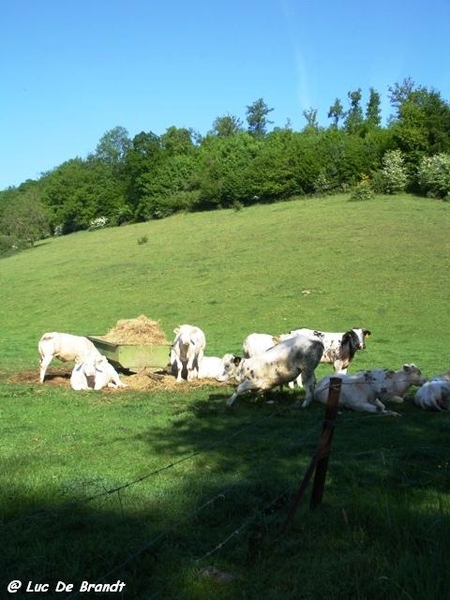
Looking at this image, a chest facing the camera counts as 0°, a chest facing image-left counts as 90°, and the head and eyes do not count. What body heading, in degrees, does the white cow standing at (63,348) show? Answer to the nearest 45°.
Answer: approximately 270°

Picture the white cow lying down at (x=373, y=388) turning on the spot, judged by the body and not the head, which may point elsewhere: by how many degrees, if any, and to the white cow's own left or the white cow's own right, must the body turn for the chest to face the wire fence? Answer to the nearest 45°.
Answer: approximately 90° to the white cow's own right

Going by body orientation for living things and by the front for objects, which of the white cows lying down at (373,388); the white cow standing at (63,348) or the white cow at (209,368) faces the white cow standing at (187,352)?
the white cow standing at (63,348)

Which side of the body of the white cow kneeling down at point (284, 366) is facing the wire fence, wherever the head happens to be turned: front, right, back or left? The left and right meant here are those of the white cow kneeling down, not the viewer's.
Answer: left

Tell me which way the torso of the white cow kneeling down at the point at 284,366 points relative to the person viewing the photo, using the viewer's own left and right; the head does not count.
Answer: facing to the left of the viewer

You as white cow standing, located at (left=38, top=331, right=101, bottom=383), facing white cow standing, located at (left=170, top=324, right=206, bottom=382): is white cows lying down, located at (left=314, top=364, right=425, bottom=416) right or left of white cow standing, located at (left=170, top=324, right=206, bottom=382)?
right

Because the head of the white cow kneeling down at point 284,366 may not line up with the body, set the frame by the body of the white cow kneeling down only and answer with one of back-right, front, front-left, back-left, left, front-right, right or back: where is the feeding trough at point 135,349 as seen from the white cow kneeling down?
front-right

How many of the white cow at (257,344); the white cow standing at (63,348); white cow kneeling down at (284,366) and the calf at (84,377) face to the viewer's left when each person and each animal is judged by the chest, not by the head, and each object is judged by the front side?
1

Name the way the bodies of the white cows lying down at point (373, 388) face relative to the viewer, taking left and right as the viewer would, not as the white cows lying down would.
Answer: facing to the right of the viewer

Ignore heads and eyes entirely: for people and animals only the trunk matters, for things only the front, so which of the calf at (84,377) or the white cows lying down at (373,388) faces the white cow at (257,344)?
the calf

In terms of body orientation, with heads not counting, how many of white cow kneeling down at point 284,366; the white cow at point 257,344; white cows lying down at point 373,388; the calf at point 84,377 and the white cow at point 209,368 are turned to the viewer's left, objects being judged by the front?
1

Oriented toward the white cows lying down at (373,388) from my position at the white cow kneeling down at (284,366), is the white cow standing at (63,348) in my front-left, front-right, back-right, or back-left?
back-left

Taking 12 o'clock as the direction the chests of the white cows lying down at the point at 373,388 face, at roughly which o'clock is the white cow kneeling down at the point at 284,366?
the white cow kneeling down at the point at 284,366 is roughly at 6 o'clock from the white cows lying down at the point at 373,388.

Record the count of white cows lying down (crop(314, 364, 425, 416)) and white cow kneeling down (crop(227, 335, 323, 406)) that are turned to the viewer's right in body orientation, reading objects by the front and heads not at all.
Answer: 1

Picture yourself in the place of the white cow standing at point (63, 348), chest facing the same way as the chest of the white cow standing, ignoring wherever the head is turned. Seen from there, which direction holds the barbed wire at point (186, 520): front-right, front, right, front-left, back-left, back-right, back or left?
right

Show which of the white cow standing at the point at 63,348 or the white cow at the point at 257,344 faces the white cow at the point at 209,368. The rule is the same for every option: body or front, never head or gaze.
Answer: the white cow standing
